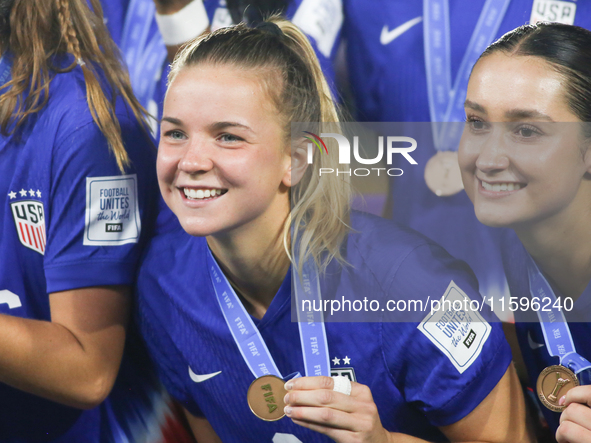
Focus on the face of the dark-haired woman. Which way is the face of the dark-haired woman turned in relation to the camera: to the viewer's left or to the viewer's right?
to the viewer's left

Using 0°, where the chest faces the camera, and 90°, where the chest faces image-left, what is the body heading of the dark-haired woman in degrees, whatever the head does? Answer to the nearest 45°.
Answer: approximately 45°
